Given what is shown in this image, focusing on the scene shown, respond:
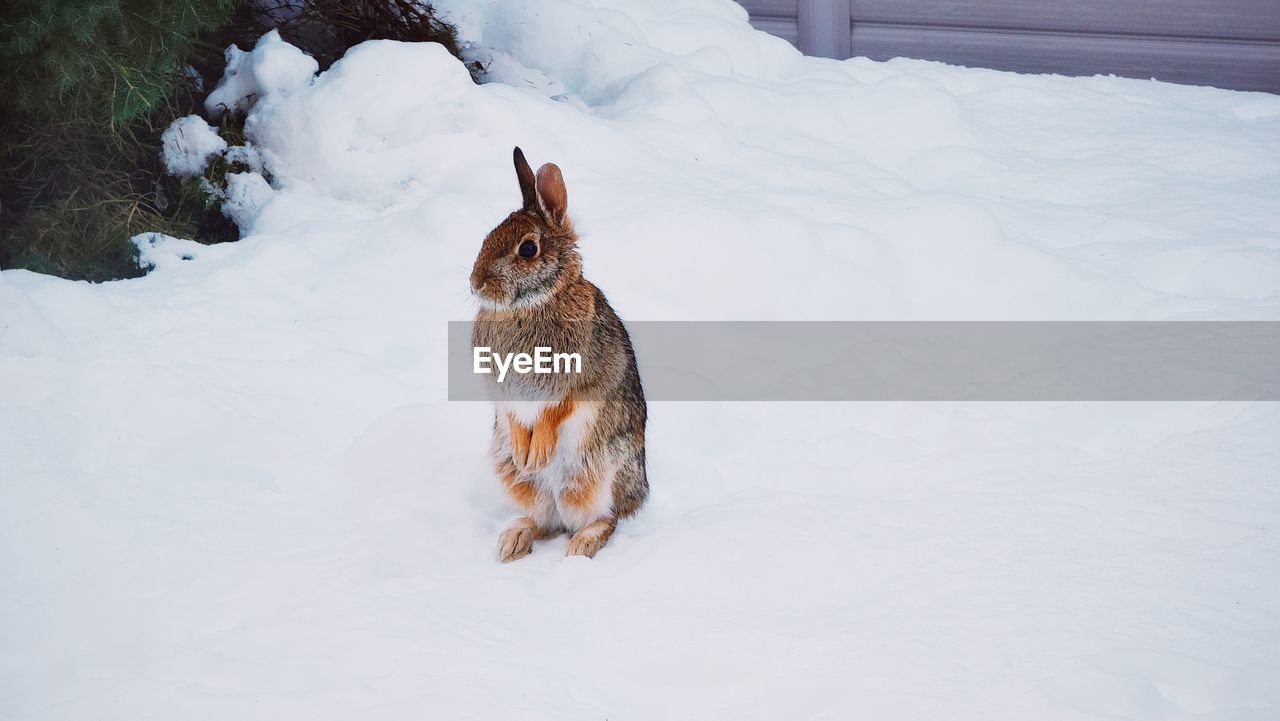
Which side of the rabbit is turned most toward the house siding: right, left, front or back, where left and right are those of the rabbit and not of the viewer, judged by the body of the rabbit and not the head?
back

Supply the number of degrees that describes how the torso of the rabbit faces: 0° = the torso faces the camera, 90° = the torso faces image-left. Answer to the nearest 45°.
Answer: approximately 45°
